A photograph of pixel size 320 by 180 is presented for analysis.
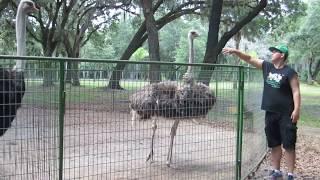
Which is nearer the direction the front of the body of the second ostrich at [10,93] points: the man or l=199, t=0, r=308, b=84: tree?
the man

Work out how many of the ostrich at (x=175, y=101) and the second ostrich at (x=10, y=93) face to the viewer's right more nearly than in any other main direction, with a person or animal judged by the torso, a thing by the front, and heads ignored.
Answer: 2

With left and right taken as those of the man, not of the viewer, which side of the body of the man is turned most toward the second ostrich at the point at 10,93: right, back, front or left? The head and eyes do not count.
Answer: front

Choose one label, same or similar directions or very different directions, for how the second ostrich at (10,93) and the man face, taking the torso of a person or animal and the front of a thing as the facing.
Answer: very different directions

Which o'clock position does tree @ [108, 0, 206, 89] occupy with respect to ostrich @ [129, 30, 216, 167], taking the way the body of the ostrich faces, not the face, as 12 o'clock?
The tree is roughly at 9 o'clock from the ostrich.

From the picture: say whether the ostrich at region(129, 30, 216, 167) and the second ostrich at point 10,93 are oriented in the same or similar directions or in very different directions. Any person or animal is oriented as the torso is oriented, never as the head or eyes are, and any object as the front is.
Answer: same or similar directions

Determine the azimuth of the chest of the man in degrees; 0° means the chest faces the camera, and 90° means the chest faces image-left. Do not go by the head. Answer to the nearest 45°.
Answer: approximately 45°

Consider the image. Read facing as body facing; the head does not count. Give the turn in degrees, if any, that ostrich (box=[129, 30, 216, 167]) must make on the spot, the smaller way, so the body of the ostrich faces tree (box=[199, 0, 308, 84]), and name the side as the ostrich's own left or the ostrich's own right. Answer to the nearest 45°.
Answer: approximately 90° to the ostrich's own left

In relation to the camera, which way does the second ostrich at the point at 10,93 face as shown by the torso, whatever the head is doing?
to the viewer's right

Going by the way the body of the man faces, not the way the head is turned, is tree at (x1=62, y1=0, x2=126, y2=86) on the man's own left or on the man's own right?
on the man's own right

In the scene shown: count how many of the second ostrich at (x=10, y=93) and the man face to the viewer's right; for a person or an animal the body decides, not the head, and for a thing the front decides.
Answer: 1

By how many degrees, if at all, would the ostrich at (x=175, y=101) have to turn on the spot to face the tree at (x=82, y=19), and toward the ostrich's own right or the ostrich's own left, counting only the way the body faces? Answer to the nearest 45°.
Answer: approximately 90° to the ostrich's own left

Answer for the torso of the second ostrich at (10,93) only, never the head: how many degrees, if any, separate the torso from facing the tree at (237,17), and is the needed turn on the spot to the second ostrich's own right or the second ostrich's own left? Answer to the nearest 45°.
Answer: approximately 45° to the second ostrich's own left

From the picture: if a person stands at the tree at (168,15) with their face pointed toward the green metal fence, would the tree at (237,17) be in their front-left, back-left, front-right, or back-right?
front-left

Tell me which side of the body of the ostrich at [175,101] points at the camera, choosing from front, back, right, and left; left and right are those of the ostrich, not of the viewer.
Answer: right
